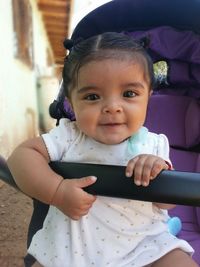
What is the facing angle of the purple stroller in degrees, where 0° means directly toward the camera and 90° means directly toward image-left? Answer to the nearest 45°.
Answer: approximately 45°
